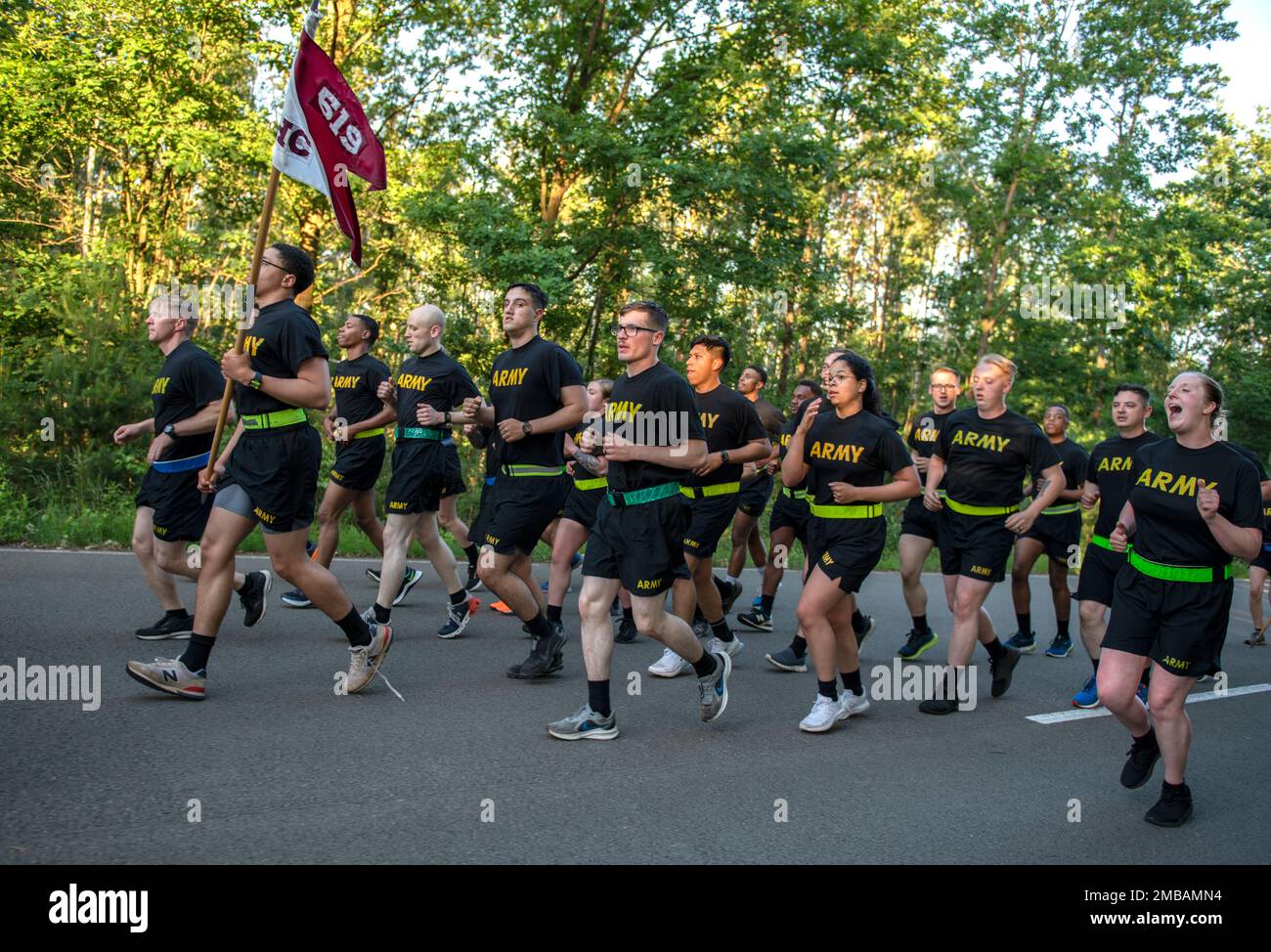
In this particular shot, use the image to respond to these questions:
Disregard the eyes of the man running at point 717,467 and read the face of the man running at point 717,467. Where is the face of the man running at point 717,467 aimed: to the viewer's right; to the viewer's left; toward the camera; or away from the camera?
to the viewer's left

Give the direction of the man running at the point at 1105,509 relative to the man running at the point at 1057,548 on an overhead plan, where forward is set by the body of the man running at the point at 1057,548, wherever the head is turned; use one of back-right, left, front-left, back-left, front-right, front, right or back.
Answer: front-left

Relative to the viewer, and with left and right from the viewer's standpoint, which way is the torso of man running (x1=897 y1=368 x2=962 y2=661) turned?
facing the viewer and to the left of the viewer

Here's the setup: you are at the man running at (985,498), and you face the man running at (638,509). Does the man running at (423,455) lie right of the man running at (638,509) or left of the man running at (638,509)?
right

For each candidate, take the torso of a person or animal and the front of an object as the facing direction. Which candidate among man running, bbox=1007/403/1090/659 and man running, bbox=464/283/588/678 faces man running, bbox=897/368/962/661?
man running, bbox=1007/403/1090/659

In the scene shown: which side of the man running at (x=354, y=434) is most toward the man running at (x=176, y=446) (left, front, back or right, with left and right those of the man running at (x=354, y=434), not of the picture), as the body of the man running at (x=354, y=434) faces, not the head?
front

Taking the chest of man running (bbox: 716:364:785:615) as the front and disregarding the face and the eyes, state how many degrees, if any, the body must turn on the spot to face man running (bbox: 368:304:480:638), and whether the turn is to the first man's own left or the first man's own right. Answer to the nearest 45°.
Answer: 0° — they already face them

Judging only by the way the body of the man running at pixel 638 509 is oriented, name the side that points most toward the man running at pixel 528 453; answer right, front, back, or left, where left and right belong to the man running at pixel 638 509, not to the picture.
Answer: right

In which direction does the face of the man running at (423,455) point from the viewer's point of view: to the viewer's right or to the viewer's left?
to the viewer's left

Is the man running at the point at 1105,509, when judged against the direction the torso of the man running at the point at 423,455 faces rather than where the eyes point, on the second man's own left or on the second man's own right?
on the second man's own left
